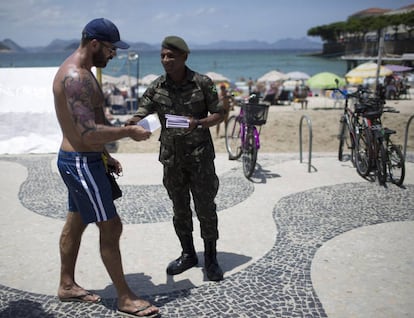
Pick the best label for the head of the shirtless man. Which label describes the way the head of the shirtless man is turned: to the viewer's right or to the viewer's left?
to the viewer's right

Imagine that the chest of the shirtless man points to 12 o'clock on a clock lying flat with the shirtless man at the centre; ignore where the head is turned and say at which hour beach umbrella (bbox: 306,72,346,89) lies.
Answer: The beach umbrella is roughly at 10 o'clock from the shirtless man.

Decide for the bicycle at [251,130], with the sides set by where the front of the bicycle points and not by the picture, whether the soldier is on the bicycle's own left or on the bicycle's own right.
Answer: on the bicycle's own right

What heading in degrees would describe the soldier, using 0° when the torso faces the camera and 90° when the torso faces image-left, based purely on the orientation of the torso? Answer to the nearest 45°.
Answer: approximately 45°

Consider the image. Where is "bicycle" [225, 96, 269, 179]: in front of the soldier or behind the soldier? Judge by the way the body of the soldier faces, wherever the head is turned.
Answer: behind

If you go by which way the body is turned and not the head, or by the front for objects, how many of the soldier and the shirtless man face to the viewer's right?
1

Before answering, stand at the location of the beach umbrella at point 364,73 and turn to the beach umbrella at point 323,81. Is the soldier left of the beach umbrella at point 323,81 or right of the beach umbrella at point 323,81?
left

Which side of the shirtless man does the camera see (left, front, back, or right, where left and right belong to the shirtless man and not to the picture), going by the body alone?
right

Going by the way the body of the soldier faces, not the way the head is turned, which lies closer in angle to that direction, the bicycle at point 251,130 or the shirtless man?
the shirtless man

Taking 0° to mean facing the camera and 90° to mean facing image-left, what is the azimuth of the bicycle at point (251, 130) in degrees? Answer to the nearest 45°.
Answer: approximately 315°

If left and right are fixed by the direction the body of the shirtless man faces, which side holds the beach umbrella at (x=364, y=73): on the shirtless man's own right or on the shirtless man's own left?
on the shirtless man's own left
